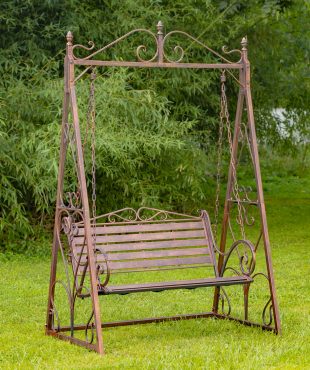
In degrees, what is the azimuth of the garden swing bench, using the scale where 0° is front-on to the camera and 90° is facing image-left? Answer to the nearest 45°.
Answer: approximately 315°
